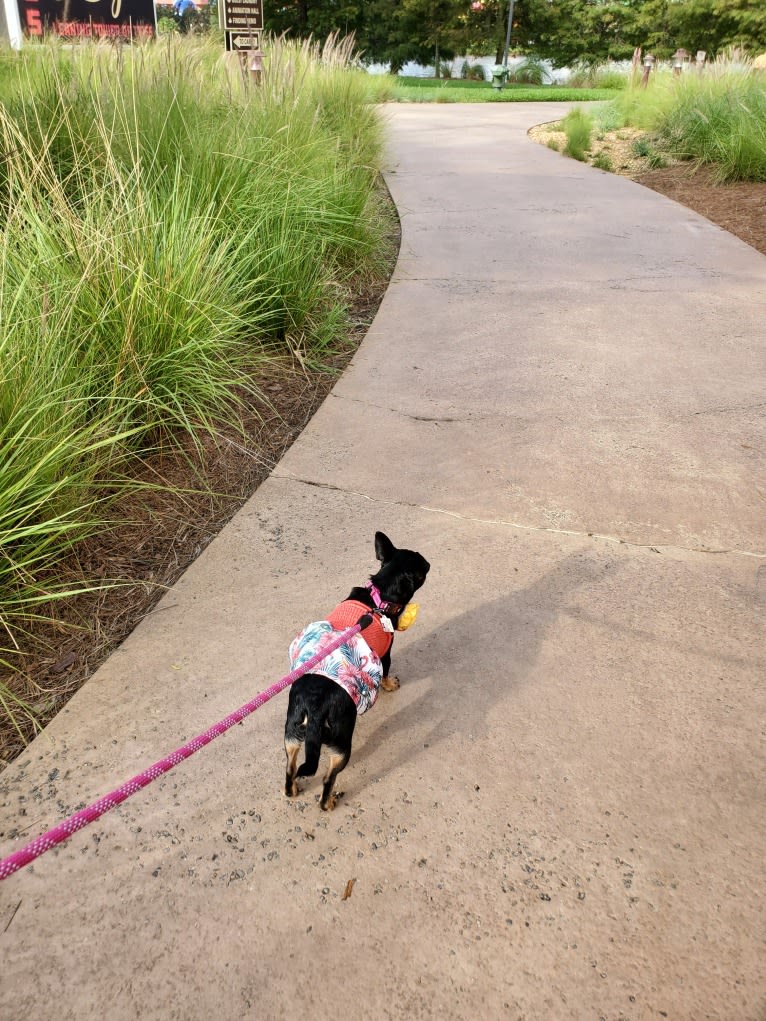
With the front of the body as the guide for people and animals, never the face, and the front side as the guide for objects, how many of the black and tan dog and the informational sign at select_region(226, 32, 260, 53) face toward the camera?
1

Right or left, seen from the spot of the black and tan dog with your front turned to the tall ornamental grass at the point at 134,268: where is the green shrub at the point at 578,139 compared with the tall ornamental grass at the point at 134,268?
right

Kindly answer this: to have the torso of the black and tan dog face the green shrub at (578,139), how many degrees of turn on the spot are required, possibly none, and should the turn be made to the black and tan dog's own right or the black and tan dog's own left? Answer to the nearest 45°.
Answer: approximately 45° to the black and tan dog's own left

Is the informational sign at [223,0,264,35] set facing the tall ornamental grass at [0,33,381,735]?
yes

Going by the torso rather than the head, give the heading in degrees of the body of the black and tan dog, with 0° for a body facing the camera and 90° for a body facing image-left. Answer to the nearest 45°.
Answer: approximately 225°

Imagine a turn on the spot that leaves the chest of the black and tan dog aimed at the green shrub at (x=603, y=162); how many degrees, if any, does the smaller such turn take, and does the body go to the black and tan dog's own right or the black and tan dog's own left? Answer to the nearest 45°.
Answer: approximately 45° to the black and tan dog's own left

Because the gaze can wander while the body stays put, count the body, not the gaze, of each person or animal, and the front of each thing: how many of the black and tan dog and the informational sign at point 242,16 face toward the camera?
1

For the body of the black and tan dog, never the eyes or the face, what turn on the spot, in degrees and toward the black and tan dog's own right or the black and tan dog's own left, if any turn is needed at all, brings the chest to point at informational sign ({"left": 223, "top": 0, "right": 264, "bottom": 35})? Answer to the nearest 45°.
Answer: approximately 45° to the black and tan dog's own left

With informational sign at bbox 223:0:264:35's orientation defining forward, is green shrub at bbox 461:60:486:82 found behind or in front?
behind

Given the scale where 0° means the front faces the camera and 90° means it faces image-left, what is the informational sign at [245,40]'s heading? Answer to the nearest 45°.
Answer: approximately 0°

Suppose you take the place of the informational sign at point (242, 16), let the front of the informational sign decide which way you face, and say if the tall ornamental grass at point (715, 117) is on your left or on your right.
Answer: on your left
